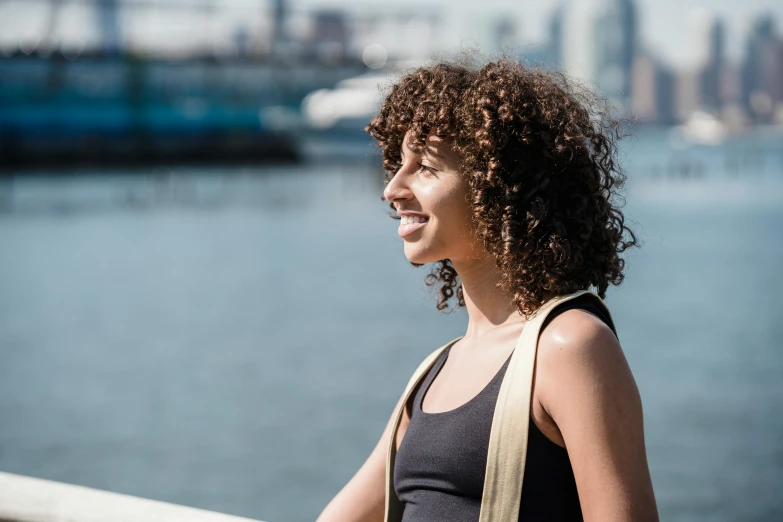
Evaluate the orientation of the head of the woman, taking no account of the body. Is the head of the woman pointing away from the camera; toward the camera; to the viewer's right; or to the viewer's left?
to the viewer's left

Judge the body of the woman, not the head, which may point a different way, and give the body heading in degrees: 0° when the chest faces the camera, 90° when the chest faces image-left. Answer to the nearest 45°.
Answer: approximately 45°
